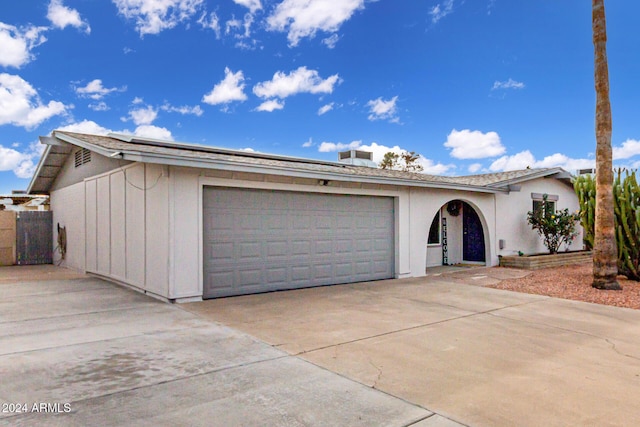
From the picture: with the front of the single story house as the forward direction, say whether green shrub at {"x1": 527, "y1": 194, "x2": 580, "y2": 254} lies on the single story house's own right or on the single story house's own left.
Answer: on the single story house's own left

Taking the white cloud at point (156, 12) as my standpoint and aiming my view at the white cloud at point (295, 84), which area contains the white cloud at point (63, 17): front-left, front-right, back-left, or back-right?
back-left

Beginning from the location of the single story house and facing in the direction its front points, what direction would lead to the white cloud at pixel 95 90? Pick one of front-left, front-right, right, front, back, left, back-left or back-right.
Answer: back

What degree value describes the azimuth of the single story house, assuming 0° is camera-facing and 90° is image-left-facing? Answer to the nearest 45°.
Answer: approximately 315°

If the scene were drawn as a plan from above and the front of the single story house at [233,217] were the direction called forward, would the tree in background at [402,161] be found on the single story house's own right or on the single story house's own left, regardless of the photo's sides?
on the single story house's own left

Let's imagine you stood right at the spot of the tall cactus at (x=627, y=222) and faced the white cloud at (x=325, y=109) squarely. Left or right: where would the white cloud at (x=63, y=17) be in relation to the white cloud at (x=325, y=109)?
left
